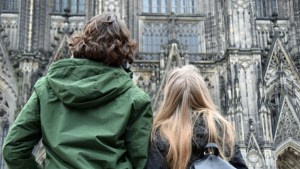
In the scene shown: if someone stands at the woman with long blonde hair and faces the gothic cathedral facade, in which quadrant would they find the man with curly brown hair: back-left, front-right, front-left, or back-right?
back-left

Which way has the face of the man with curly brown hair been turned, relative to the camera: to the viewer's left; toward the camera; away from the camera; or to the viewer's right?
away from the camera

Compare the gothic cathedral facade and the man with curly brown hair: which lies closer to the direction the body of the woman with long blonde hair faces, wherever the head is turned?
the gothic cathedral facade

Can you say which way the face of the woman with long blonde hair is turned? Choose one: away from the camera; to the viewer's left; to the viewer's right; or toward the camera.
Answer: away from the camera

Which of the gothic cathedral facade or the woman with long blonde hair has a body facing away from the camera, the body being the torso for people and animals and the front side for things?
the woman with long blonde hair

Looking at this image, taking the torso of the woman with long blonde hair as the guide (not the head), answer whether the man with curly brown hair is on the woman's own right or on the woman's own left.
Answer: on the woman's own left

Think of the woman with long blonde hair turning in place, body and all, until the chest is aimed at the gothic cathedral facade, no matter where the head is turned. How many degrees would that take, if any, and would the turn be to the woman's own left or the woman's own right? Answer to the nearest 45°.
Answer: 0° — they already face it

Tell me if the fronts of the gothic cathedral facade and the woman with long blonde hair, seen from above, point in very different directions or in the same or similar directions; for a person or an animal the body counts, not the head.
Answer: very different directions

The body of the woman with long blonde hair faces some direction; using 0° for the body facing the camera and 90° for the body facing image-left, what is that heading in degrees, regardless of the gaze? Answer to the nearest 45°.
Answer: approximately 180°
